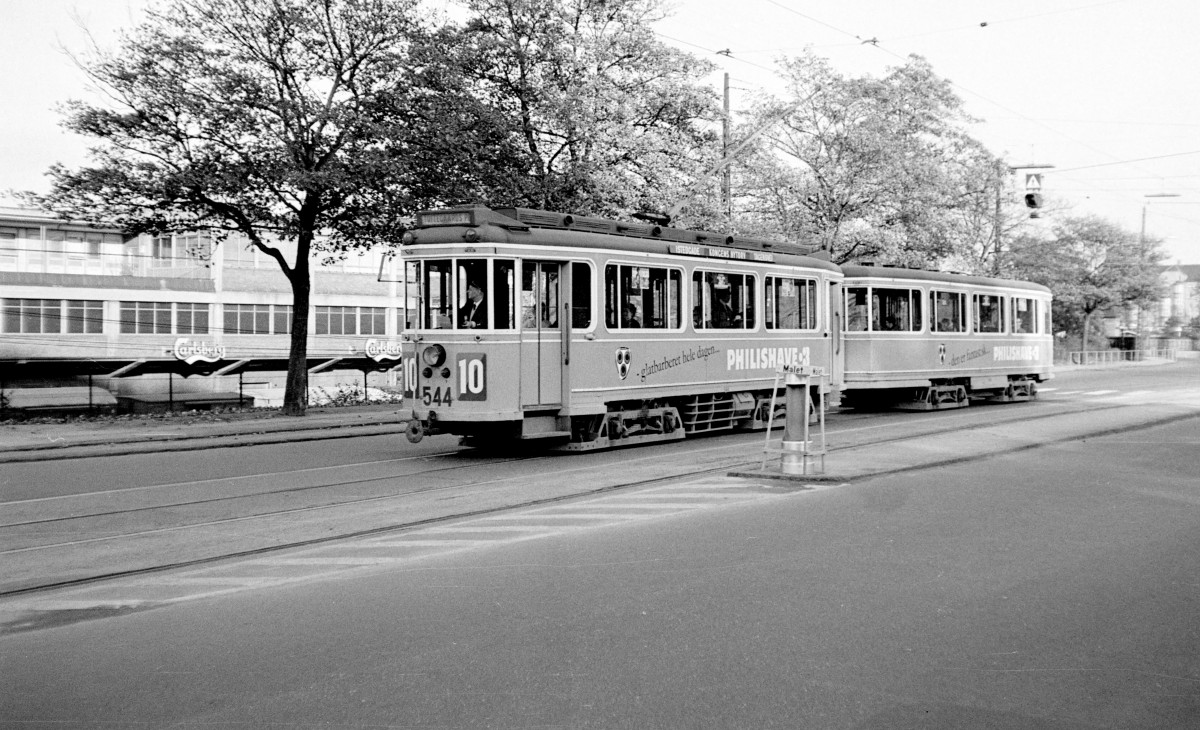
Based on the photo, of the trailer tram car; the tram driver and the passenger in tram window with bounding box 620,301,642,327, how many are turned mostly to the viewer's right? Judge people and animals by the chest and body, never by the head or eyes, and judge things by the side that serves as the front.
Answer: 0

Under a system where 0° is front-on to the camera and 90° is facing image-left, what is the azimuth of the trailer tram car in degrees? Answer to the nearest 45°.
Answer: approximately 45°

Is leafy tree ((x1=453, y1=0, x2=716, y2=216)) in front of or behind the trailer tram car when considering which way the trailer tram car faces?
in front

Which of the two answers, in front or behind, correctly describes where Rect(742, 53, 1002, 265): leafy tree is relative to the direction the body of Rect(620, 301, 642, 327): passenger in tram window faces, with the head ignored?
behind

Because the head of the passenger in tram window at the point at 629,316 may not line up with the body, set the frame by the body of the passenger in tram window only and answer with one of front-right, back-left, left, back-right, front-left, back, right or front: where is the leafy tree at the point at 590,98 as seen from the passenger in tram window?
back-right

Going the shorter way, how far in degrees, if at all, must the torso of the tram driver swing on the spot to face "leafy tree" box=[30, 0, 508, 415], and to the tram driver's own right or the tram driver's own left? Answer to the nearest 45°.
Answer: approximately 90° to the tram driver's own right

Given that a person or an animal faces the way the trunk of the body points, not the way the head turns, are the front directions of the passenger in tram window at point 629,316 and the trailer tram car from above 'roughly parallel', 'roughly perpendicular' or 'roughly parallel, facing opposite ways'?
roughly parallel

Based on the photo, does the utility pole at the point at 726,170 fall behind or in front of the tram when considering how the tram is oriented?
behind

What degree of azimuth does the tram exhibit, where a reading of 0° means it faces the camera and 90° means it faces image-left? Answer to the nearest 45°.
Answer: approximately 45°

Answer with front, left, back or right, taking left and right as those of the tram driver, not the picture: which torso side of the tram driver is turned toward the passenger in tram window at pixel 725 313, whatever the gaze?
back
